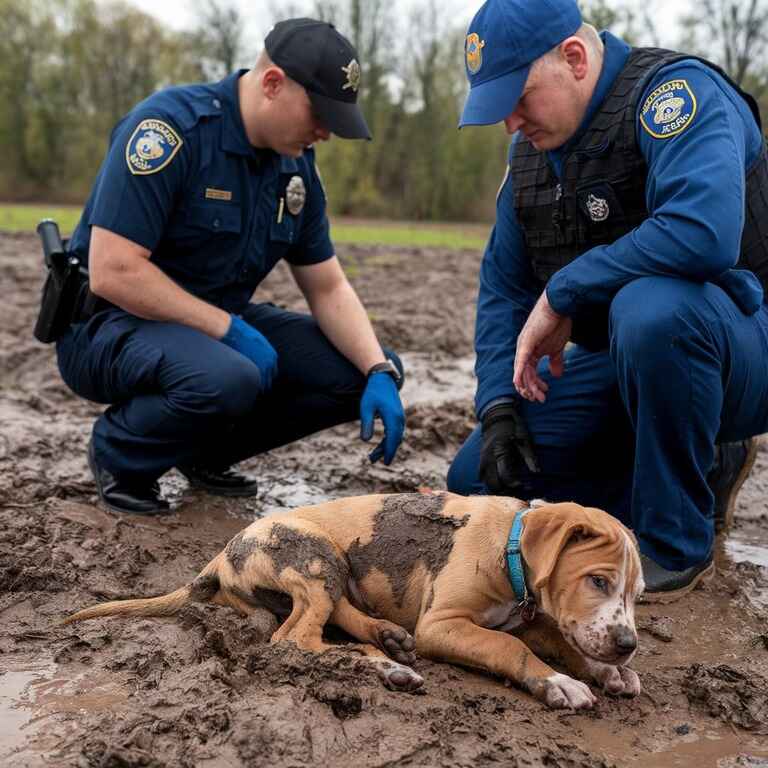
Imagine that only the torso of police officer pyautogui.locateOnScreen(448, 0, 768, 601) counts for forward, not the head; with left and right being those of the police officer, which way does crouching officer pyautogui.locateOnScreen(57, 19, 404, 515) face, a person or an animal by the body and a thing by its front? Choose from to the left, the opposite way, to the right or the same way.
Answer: to the left

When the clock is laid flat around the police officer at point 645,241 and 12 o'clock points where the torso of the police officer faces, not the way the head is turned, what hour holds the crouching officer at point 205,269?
The crouching officer is roughly at 2 o'clock from the police officer.

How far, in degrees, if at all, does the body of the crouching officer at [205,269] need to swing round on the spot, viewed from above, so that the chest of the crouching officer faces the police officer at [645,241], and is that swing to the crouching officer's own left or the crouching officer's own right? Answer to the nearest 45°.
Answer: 0° — they already face them

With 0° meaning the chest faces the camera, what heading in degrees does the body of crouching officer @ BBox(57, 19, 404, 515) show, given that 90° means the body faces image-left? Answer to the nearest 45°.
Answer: approximately 315°

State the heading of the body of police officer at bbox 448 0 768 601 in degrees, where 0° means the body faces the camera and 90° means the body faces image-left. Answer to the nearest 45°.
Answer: approximately 45°

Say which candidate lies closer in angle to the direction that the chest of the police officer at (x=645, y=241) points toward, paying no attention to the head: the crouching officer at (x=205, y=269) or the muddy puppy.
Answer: the muddy puppy
